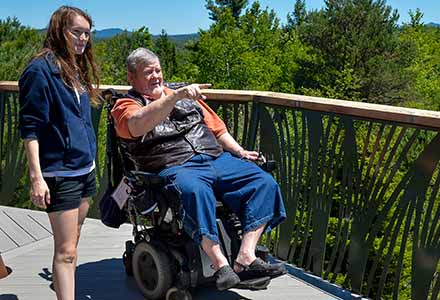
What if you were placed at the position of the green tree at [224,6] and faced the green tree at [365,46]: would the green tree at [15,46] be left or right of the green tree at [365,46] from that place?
right

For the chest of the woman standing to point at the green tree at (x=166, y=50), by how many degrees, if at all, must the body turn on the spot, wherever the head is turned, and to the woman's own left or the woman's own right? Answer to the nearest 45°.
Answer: approximately 135° to the woman's own left

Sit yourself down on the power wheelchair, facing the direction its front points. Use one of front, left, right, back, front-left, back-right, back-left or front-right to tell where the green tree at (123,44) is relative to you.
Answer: back-left

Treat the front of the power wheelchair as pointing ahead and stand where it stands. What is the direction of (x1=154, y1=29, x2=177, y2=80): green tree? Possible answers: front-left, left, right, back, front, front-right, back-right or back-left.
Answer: back-left

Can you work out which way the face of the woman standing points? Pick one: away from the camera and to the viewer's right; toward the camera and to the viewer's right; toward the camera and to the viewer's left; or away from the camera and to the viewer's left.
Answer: toward the camera and to the viewer's right

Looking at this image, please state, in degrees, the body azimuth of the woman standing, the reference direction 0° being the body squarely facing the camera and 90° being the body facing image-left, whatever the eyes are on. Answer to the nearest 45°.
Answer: approximately 315°

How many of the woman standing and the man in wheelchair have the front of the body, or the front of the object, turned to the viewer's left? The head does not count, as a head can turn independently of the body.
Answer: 0

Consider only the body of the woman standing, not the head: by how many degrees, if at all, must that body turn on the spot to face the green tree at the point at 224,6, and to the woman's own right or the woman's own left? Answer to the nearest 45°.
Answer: approximately 135° to the woman's own left

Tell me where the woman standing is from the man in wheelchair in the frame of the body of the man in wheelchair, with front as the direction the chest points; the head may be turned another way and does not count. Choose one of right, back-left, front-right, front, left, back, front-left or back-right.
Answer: right

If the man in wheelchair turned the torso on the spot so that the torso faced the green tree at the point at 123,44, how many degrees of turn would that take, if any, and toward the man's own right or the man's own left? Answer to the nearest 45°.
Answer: approximately 135° to the man's own left

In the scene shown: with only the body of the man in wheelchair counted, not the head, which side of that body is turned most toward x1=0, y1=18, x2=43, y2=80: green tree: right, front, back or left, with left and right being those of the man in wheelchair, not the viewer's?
back
